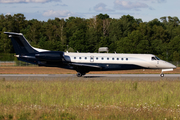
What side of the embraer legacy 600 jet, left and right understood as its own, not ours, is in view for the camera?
right
